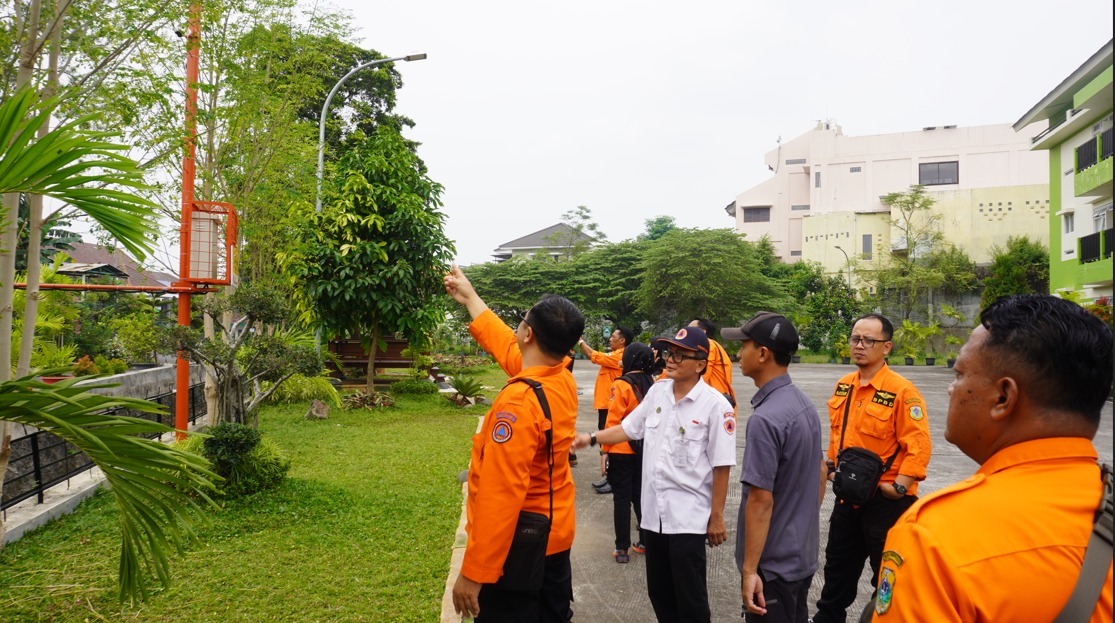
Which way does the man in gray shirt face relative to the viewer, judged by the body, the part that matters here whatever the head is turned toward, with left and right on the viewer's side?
facing away from the viewer and to the left of the viewer

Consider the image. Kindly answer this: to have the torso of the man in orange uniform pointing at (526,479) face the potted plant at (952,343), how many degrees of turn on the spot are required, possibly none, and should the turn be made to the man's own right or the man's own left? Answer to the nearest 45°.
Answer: approximately 90° to the man's own right

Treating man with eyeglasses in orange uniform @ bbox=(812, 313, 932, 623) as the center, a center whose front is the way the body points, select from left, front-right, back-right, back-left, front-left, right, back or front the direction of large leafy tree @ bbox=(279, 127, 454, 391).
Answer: right

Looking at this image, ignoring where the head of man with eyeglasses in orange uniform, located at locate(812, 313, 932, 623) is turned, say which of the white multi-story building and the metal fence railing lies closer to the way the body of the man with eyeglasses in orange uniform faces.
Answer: the metal fence railing

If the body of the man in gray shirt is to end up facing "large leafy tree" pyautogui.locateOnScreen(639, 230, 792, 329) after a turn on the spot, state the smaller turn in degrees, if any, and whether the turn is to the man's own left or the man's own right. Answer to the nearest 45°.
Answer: approximately 45° to the man's own right

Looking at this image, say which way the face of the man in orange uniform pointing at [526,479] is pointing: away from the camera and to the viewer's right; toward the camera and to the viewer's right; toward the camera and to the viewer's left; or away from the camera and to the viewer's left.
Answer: away from the camera and to the viewer's left

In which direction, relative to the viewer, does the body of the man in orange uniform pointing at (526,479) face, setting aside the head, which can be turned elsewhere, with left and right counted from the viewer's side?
facing away from the viewer and to the left of the viewer

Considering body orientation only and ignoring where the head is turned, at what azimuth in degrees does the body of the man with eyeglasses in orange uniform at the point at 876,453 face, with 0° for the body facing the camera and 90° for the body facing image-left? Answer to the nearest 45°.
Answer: approximately 45°

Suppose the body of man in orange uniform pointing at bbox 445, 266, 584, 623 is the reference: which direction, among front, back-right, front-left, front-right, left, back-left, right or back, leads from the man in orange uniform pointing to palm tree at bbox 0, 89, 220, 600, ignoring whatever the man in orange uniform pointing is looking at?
front-left

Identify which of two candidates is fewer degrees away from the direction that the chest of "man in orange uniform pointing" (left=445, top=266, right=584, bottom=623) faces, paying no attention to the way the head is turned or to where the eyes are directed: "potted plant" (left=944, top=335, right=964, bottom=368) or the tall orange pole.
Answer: the tall orange pole

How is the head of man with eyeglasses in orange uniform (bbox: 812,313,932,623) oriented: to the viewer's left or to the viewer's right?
to the viewer's left

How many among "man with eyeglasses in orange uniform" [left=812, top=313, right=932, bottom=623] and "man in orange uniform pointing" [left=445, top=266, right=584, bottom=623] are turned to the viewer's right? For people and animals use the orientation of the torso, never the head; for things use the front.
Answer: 0

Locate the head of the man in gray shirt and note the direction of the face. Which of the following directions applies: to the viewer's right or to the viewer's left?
to the viewer's left
